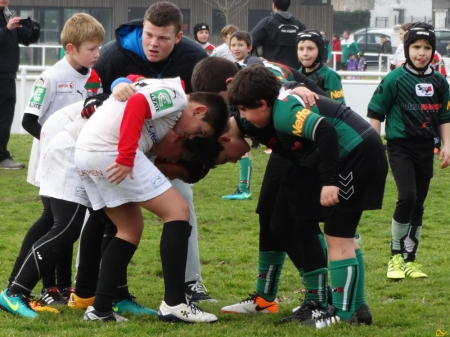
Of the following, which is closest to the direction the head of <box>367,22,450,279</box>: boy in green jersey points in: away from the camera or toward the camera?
toward the camera

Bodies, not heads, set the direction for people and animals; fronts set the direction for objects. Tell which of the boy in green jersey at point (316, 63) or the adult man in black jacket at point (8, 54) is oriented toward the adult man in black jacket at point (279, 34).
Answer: the adult man in black jacket at point (8, 54)

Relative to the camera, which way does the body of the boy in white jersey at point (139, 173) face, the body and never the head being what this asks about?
to the viewer's right

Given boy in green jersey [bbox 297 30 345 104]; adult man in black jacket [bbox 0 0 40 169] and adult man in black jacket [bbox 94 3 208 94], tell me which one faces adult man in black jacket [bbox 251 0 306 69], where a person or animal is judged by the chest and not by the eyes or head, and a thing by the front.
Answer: adult man in black jacket [bbox 0 0 40 169]

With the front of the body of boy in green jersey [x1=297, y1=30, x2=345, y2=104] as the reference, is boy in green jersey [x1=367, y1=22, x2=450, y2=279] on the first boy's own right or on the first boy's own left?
on the first boy's own left

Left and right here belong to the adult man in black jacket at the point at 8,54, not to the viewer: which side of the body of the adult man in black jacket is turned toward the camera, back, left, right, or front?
right

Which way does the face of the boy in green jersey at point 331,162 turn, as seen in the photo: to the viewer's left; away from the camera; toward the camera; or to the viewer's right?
to the viewer's left

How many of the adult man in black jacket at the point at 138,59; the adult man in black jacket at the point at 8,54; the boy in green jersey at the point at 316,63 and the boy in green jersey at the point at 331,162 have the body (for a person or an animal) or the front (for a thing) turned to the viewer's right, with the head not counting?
1

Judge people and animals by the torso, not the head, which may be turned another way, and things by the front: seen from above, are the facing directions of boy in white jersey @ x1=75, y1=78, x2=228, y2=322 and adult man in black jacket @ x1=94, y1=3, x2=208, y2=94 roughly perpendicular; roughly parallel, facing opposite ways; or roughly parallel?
roughly perpendicular

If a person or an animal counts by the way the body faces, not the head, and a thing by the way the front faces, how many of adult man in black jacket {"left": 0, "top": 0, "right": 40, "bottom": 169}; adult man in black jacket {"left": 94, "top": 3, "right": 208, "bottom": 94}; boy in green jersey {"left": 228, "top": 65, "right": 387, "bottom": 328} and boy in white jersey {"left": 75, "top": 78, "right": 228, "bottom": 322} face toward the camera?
1

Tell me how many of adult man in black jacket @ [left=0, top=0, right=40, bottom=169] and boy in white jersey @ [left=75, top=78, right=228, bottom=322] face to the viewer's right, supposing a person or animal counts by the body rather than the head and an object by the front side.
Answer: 2

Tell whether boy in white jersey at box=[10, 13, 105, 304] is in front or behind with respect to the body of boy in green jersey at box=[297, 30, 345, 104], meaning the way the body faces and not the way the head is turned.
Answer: in front

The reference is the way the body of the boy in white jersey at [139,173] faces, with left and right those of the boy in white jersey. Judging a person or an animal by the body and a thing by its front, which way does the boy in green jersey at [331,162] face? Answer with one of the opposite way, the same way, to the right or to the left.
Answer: the opposite way

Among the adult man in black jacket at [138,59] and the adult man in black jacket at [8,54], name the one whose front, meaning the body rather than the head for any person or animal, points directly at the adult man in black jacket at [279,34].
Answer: the adult man in black jacket at [8,54]
